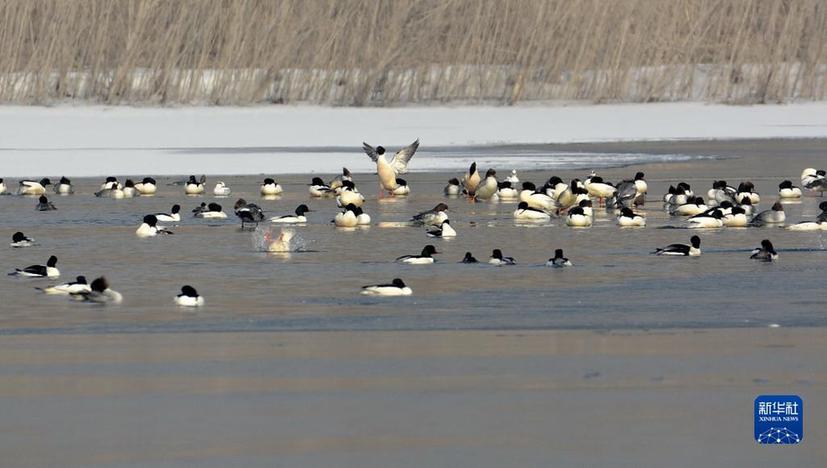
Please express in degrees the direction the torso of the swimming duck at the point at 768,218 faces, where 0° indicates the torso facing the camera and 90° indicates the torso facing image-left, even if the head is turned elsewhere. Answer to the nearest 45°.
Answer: approximately 270°

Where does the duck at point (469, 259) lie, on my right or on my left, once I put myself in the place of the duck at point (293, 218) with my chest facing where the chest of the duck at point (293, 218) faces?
on my right

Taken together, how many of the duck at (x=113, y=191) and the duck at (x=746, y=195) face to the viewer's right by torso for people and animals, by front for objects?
1

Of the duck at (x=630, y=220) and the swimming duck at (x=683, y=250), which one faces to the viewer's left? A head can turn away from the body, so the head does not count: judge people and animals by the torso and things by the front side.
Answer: the duck

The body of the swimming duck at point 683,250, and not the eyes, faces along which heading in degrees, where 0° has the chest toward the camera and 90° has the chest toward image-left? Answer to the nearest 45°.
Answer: approximately 270°

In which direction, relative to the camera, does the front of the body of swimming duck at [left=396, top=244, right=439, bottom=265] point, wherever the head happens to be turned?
to the viewer's right

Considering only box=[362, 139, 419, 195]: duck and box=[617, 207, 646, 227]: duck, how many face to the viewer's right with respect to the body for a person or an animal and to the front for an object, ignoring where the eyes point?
0

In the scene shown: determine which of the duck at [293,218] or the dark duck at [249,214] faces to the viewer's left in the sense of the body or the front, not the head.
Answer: the dark duck

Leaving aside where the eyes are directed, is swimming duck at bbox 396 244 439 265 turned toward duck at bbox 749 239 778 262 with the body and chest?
yes

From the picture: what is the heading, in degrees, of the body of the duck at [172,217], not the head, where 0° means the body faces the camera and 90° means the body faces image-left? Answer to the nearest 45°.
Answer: approximately 270°

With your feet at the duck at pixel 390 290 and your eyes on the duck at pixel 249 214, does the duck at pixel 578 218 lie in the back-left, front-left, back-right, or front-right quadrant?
front-right
